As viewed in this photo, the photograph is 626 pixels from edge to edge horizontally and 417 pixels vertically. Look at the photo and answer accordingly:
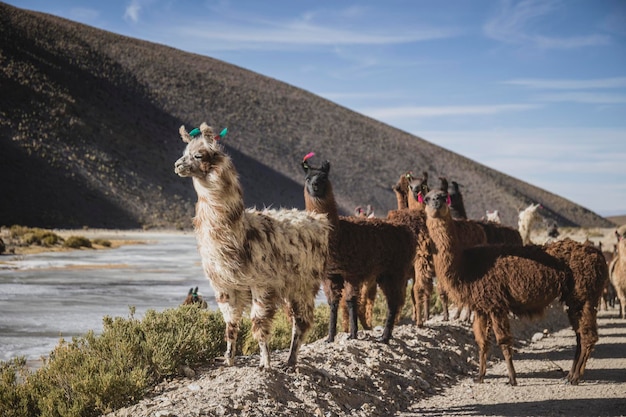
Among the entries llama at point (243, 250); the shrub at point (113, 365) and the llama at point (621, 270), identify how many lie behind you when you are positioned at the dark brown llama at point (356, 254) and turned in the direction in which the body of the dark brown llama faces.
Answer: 1

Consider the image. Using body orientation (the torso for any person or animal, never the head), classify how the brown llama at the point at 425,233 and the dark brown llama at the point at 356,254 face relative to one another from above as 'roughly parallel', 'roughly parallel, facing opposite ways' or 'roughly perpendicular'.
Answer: roughly parallel

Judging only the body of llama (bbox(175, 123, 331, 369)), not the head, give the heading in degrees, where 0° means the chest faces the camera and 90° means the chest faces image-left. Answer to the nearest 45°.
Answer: approximately 45°

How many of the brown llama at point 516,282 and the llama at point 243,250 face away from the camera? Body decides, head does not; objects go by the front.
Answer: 0

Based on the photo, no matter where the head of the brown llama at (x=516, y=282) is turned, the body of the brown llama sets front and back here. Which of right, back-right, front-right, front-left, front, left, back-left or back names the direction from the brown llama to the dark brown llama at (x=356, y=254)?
front

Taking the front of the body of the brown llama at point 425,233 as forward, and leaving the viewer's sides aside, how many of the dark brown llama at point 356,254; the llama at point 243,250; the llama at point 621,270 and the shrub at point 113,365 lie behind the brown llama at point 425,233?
1

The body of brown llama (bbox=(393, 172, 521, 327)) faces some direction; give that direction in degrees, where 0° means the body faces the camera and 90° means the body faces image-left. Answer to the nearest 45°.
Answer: approximately 45°

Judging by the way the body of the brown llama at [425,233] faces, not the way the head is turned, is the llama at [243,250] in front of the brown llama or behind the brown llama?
in front

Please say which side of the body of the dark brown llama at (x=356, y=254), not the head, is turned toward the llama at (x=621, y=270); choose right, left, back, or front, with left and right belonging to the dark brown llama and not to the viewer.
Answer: back

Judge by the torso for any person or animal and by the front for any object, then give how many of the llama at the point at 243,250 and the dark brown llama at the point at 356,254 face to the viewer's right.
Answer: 0

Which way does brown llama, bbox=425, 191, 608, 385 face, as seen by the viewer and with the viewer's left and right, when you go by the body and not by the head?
facing to the left of the viewer

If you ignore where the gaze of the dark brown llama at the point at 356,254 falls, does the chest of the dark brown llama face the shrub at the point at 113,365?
yes

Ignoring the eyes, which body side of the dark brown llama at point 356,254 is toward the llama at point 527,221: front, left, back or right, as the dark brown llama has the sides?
back

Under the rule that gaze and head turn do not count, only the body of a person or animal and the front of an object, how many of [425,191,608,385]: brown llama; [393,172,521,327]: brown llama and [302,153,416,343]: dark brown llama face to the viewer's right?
0

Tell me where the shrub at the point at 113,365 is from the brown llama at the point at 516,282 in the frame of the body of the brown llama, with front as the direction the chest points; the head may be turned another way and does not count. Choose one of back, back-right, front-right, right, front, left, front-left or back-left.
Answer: front-left

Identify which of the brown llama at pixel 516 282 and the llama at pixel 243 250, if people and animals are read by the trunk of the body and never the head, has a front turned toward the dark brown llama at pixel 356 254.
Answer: the brown llama

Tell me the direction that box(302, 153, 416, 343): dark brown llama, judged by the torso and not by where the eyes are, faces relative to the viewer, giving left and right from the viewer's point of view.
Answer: facing the viewer and to the left of the viewer

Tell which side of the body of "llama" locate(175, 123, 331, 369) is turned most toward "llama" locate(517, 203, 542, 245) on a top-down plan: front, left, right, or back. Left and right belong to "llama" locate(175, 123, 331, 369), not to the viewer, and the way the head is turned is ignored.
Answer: back

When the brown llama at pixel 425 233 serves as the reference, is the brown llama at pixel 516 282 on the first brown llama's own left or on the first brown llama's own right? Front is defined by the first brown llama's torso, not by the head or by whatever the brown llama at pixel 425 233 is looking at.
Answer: on the first brown llama's own left
